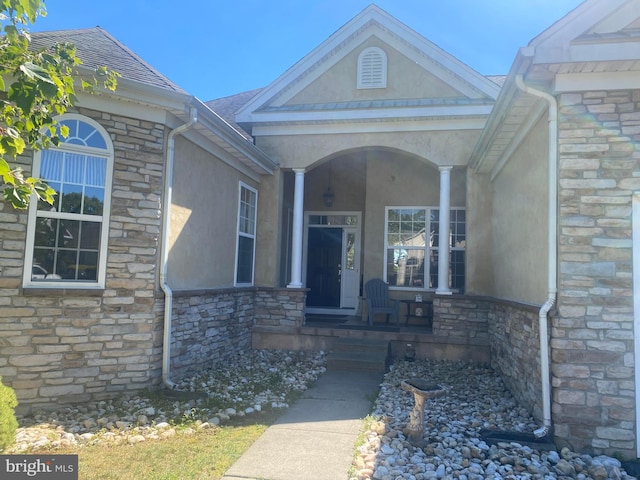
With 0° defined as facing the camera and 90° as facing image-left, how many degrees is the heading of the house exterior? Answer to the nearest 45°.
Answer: approximately 0°

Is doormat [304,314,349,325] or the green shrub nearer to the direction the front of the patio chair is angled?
the green shrub

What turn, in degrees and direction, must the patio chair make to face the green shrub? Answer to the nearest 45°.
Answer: approximately 90° to its right

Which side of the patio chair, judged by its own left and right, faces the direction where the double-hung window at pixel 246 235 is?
right

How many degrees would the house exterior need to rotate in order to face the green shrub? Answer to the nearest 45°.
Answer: approximately 45° to its right
